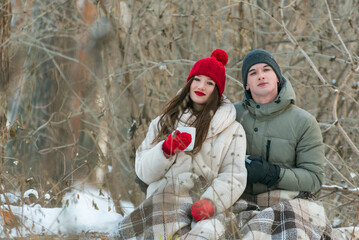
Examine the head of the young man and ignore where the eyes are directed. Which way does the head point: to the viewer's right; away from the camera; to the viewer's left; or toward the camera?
toward the camera

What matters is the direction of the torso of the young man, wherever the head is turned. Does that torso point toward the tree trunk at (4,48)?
no

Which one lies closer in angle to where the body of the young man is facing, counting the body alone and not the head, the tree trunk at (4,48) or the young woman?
the young woman

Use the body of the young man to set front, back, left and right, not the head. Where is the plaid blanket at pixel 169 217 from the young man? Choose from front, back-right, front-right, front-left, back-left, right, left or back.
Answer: front

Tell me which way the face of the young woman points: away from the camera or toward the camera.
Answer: toward the camera
